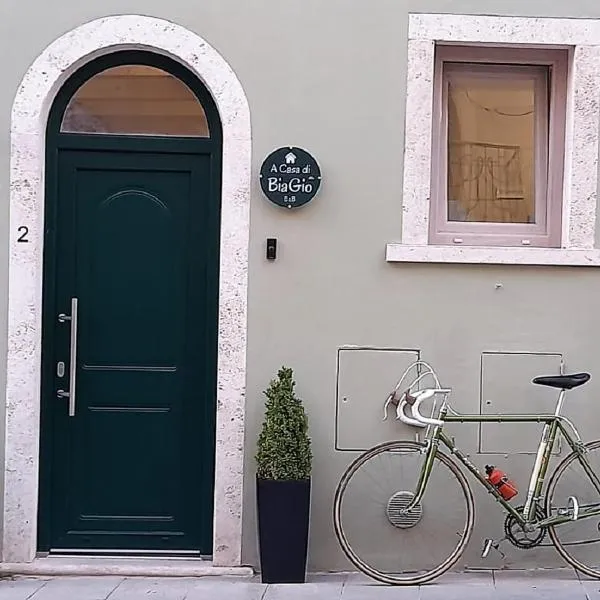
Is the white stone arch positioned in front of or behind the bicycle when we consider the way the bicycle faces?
in front

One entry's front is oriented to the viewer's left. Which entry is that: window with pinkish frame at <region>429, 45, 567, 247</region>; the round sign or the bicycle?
the bicycle

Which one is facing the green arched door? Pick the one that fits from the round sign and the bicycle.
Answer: the bicycle

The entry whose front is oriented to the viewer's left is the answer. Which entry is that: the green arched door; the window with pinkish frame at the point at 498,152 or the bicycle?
the bicycle

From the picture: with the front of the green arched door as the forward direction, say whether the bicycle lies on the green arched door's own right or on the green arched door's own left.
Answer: on the green arched door's own left

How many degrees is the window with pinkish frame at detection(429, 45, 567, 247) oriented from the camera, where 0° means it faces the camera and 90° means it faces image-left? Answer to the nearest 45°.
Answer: approximately 0°

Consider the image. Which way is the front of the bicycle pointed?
to the viewer's left

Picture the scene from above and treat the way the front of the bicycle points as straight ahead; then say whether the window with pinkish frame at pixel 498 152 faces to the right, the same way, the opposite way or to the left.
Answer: to the left

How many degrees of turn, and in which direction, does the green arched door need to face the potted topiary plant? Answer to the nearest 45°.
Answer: approximately 45° to its left

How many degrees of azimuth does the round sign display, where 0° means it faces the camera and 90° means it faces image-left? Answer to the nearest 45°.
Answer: approximately 0°
